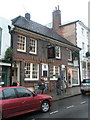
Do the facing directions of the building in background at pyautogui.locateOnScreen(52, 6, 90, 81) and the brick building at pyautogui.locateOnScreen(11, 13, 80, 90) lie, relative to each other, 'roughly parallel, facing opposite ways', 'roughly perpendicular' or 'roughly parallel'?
roughly parallel

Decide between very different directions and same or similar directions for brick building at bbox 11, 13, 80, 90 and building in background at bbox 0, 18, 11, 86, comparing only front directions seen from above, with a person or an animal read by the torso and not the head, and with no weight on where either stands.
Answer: same or similar directions

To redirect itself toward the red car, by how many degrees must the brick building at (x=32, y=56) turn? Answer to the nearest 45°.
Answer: approximately 45° to its right

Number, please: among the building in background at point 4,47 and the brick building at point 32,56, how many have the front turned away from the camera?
0

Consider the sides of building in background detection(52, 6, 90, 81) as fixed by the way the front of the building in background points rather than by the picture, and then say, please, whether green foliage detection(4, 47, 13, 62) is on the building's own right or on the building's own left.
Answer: on the building's own right

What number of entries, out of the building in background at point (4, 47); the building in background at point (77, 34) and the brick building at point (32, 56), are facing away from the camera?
0

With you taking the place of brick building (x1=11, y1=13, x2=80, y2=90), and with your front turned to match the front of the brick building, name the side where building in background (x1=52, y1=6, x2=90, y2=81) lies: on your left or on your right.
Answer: on your left

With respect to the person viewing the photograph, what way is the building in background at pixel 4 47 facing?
facing the viewer and to the right of the viewer

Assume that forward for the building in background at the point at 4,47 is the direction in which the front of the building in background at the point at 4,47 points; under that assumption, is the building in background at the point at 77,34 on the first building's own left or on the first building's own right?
on the first building's own left

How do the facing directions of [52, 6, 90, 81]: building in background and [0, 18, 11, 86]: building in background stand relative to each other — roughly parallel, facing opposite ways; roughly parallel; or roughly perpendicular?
roughly parallel

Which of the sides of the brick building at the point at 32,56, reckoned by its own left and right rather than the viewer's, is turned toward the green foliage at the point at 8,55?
right

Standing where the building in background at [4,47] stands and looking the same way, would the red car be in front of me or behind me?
in front
